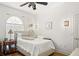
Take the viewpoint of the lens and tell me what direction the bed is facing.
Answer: facing the viewer and to the right of the viewer
